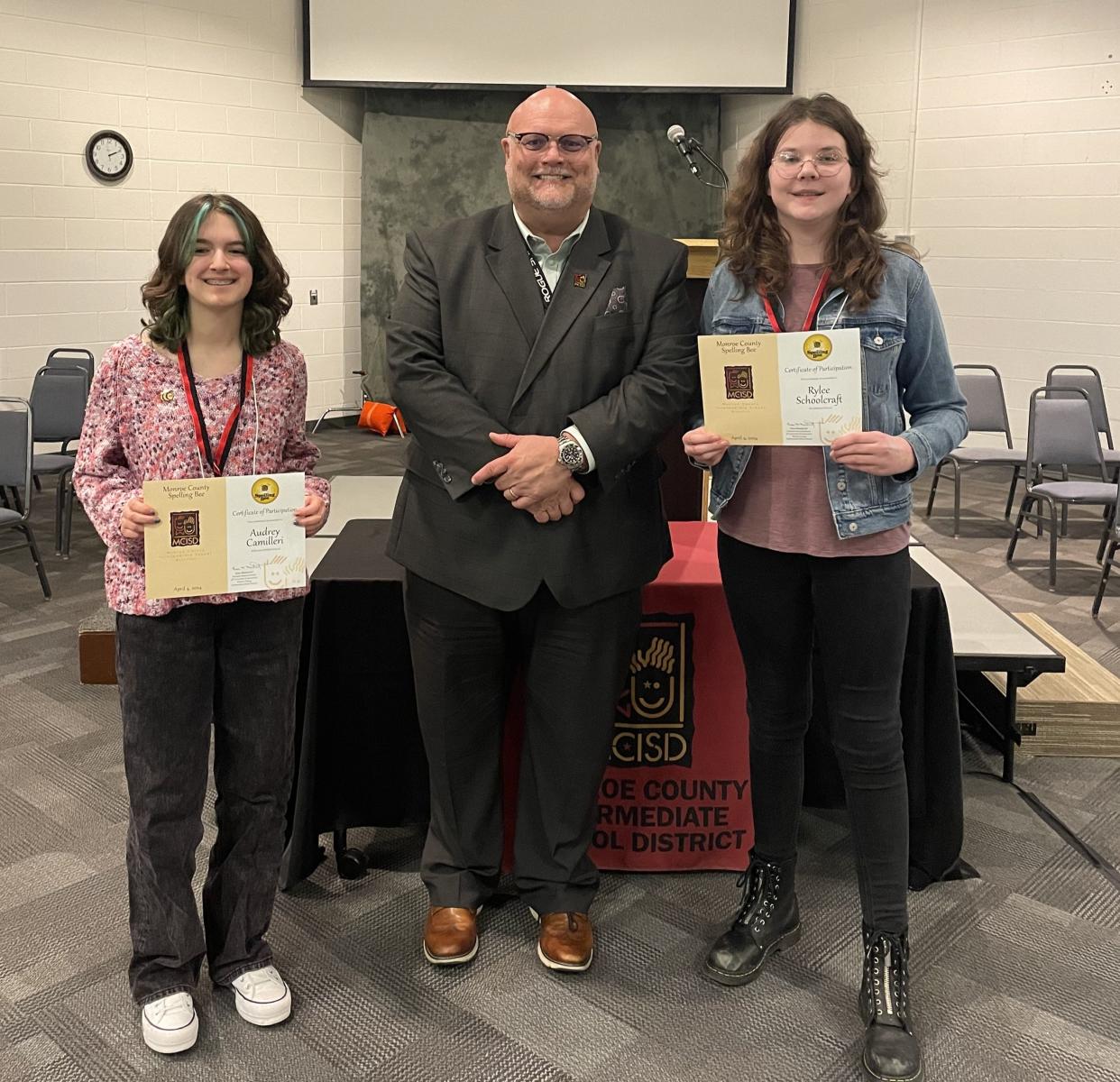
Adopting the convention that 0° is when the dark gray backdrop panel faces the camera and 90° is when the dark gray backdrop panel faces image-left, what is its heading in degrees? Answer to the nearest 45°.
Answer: approximately 0°

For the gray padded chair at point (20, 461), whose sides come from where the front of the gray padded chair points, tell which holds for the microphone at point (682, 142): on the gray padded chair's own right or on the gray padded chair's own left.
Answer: on the gray padded chair's own left

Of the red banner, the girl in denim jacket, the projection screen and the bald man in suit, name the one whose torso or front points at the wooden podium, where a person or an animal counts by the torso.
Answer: the projection screen

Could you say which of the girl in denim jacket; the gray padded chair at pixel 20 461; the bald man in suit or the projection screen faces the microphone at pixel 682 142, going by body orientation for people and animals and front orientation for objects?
the projection screen

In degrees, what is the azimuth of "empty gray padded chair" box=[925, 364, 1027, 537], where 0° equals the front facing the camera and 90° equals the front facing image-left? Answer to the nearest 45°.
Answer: approximately 45°

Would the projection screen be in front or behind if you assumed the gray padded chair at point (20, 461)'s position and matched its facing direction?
behind
